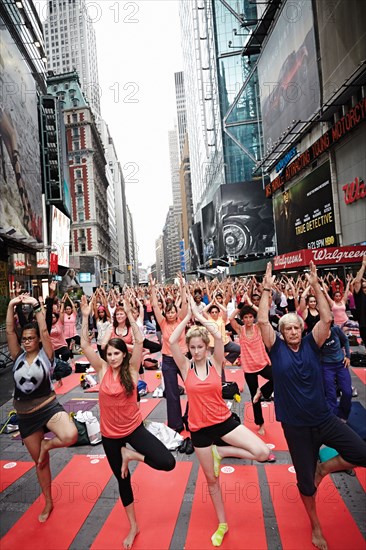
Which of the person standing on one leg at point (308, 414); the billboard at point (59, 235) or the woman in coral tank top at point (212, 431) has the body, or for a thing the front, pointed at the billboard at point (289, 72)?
the billboard at point (59, 235)

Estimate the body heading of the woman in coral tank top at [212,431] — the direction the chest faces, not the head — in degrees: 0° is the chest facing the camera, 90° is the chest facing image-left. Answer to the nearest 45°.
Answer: approximately 0°

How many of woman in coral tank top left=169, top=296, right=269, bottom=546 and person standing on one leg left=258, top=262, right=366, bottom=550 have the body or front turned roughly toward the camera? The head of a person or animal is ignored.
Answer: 2

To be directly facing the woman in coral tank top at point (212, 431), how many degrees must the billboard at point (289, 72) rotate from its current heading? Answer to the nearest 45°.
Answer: approximately 45° to its left

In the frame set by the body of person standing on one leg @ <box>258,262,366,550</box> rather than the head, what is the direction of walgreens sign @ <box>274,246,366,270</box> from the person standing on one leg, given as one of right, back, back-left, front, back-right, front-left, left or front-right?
back

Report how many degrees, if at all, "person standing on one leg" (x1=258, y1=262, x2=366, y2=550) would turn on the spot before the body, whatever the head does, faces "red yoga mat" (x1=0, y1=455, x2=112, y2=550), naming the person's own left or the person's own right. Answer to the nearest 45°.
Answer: approximately 90° to the person's own right

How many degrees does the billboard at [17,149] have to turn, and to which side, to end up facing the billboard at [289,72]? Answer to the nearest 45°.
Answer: approximately 45° to its left

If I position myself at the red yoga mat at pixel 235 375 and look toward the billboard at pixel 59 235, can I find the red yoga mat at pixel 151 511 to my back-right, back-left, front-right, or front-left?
back-left
